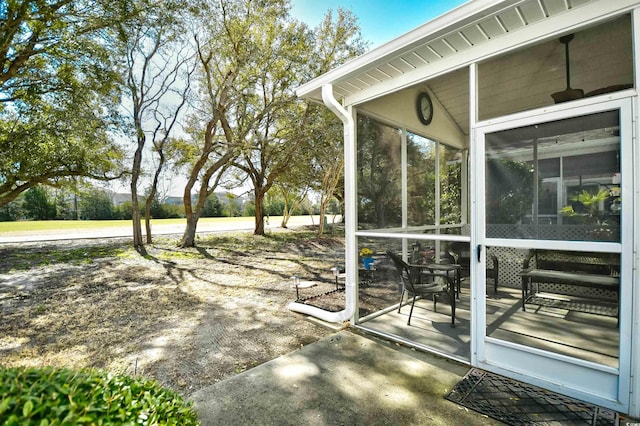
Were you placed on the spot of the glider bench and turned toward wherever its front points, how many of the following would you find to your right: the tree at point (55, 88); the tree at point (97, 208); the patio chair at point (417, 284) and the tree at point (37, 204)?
4

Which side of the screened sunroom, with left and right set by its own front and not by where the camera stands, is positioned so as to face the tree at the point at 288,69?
right

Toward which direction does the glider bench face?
toward the camera

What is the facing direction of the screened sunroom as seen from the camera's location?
facing the viewer and to the left of the viewer

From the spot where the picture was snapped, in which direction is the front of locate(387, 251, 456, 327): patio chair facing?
facing to the right of the viewer

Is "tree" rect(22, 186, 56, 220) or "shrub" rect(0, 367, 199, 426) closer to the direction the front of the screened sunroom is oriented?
the shrub
